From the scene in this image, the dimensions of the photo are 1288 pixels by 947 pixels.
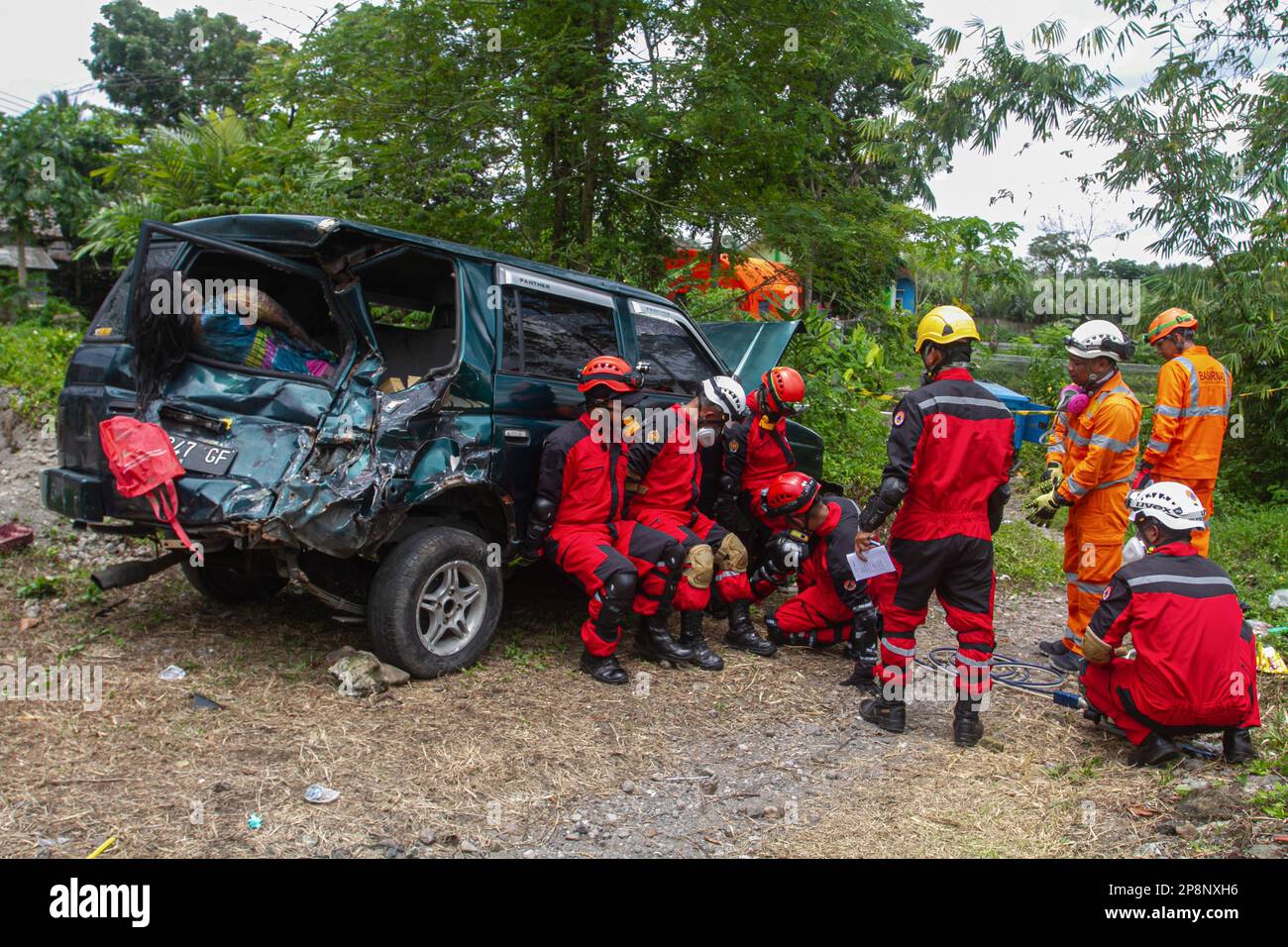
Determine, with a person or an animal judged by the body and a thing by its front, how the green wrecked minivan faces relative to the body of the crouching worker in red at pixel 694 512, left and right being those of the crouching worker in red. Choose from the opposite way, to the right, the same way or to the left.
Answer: to the left

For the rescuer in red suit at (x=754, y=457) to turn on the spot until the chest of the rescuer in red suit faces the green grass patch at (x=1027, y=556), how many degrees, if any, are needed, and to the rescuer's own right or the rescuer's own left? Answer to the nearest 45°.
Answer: approximately 90° to the rescuer's own left

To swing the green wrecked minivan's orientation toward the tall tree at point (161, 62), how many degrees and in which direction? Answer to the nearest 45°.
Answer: approximately 45° to its left

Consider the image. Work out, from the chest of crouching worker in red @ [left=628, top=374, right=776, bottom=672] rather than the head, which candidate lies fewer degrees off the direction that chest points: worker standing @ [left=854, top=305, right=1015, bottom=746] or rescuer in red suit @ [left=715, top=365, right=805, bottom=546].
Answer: the worker standing

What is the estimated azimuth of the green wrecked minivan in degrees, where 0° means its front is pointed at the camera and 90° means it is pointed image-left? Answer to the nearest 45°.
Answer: approximately 225°

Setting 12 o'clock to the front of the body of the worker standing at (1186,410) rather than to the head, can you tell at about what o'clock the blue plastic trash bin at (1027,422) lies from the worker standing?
The blue plastic trash bin is roughly at 1 o'clock from the worker standing.

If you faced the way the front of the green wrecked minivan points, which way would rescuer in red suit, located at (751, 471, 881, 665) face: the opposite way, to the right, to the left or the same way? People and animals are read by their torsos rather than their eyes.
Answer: the opposite way

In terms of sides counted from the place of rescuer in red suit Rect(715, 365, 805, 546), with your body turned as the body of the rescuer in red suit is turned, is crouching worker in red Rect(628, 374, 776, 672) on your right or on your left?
on your right

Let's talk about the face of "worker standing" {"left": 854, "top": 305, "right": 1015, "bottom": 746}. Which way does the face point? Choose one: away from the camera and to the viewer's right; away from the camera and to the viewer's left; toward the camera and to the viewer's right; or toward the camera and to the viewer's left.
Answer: away from the camera and to the viewer's left

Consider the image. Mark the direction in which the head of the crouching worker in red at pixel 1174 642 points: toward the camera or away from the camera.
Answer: away from the camera

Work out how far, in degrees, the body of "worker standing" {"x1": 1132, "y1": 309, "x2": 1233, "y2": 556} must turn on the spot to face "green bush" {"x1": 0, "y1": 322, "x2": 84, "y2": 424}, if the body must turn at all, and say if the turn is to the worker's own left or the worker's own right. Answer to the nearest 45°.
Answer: approximately 45° to the worker's own left
